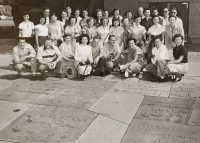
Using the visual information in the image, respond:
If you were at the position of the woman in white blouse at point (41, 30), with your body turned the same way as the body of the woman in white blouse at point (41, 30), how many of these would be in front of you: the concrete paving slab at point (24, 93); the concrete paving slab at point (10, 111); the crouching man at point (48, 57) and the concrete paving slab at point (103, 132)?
4

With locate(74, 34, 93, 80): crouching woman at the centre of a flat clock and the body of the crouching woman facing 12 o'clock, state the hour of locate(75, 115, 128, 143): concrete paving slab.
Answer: The concrete paving slab is roughly at 12 o'clock from the crouching woman.

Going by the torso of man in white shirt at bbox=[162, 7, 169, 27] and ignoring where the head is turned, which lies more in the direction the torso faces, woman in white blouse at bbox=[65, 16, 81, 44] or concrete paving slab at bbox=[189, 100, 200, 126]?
the concrete paving slab

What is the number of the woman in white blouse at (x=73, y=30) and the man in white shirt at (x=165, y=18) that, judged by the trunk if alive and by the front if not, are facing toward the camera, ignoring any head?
2
